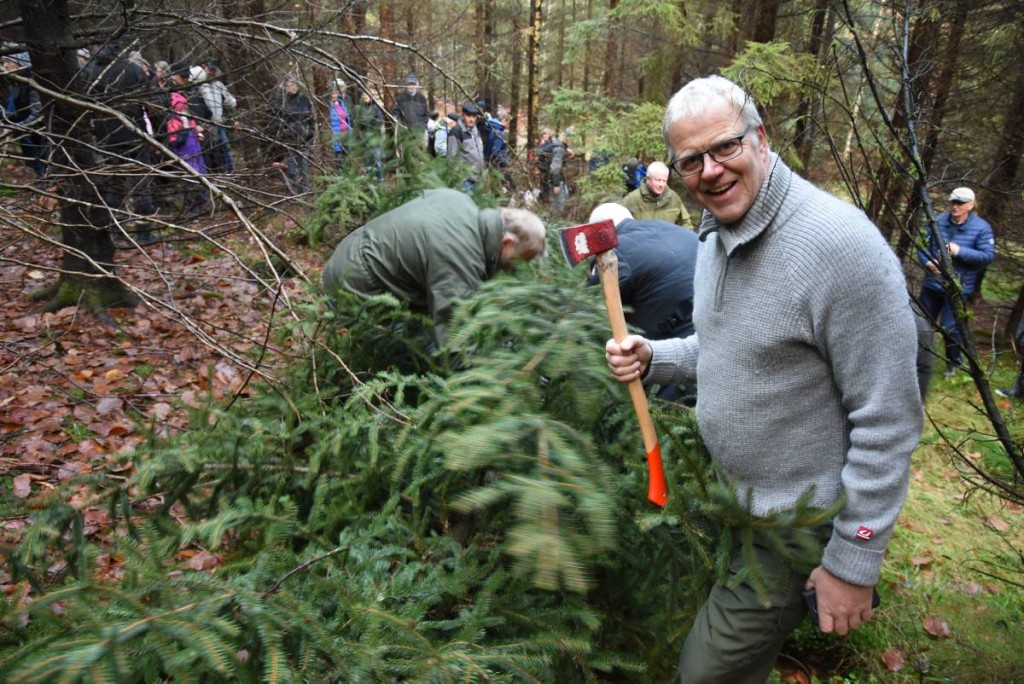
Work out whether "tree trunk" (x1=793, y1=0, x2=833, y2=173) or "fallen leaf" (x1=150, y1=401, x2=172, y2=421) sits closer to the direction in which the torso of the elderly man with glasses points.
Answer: the fallen leaf

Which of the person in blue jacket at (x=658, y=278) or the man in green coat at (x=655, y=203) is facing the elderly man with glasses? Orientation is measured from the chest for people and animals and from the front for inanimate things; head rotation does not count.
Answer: the man in green coat

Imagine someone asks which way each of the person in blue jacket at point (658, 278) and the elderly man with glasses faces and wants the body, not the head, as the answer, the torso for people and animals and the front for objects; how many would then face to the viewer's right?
0

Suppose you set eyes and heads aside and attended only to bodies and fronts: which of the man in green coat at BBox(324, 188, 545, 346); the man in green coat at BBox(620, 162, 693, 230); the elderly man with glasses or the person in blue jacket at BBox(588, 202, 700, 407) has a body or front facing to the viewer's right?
the man in green coat at BBox(324, 188, 545, 346)

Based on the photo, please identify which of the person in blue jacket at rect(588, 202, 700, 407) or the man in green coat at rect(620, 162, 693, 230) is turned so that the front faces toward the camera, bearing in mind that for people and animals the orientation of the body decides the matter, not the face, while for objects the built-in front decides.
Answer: the man in green coat

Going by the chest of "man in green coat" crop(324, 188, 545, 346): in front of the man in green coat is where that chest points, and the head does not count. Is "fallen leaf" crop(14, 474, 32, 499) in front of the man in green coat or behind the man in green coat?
behind

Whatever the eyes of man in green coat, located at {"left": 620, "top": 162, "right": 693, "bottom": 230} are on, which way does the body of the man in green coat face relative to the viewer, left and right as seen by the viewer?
facing the viewer

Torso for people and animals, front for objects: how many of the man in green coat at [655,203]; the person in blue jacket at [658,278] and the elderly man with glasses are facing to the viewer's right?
0

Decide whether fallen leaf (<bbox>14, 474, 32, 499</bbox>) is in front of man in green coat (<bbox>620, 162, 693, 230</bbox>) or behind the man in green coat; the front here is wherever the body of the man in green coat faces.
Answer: in front

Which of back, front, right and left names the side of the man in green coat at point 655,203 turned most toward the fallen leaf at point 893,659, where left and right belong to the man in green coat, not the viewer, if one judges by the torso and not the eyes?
front

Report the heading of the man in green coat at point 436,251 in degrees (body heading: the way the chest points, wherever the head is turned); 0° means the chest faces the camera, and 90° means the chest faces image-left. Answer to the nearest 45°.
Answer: approximately 270°

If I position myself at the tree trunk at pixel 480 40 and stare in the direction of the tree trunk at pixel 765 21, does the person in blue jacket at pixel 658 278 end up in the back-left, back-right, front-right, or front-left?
front-right

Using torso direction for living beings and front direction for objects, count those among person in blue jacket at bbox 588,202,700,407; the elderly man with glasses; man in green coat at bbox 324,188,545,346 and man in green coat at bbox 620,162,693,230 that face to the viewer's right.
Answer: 1
